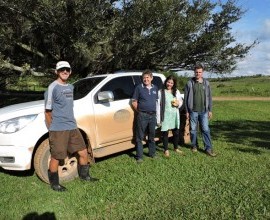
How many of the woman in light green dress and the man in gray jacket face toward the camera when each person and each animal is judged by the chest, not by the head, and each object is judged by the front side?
2

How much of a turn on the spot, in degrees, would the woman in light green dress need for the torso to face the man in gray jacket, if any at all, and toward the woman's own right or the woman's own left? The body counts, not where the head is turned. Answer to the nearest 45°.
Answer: approximately 90° to the woman's own left

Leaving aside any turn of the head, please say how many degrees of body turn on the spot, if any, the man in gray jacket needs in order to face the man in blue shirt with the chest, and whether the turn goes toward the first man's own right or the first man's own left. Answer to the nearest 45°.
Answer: approximately 45° to the first man's own right

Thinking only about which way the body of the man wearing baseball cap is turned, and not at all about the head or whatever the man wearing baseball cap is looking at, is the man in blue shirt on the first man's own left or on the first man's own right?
on the first man's own left

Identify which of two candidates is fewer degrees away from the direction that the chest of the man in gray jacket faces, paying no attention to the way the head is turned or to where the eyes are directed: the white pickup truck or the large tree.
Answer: the white pickup truck

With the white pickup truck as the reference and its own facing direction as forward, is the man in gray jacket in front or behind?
behind

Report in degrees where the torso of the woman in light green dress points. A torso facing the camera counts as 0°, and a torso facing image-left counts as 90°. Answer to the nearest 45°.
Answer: approximately 0°
